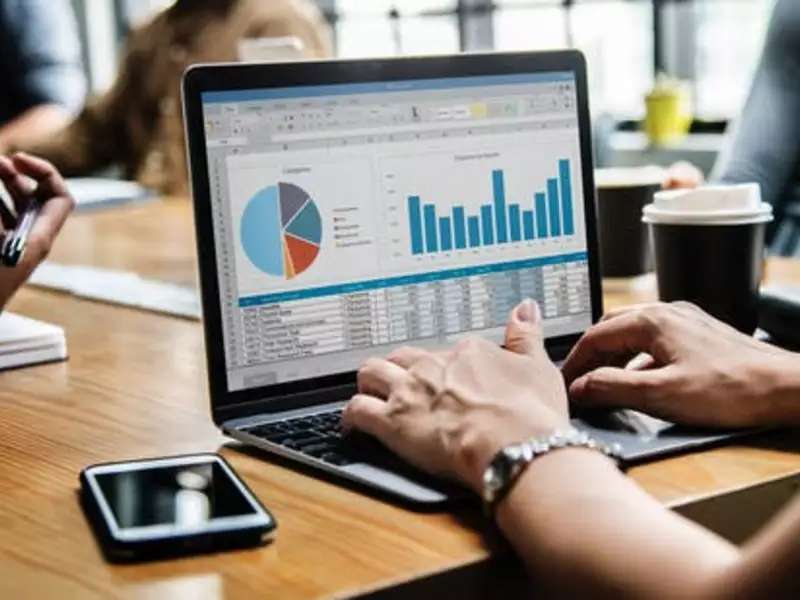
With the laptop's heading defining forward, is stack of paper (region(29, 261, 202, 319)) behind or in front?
behind

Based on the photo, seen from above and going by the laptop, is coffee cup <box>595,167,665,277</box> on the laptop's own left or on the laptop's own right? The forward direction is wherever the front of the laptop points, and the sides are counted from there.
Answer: on the laptop's own left

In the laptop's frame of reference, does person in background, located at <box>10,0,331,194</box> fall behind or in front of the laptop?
behind

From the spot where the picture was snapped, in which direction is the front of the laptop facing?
facing the viewer and to the right of the viewer

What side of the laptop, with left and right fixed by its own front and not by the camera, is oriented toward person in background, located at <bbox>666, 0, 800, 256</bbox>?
left
